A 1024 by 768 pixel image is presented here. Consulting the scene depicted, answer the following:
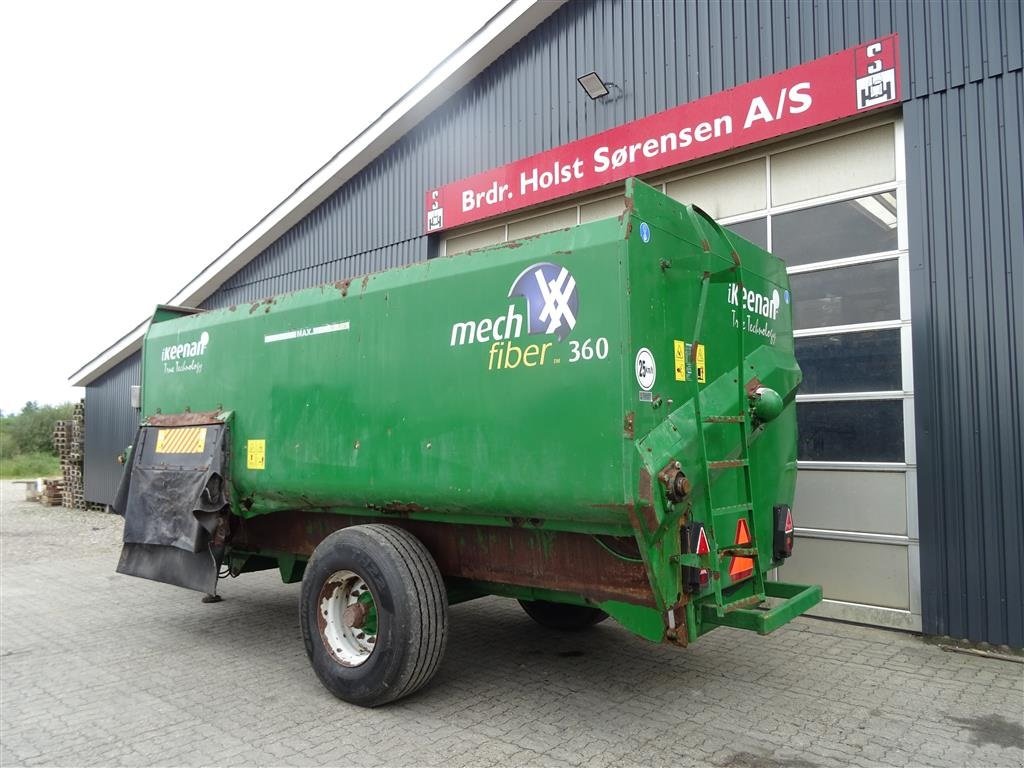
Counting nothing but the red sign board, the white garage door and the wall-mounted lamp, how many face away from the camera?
0

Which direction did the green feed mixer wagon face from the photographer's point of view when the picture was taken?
facing away from the viewer and to the left of the viewer

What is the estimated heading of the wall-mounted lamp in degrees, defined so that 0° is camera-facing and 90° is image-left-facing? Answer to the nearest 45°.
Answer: approximately 45°

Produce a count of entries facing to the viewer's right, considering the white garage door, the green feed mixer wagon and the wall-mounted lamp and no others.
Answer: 0

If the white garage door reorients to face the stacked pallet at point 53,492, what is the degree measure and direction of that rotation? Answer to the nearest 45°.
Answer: approximately 90° to its right

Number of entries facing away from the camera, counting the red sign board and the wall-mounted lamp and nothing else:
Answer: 0

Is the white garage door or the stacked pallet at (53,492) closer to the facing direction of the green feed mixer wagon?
the stacked pallet

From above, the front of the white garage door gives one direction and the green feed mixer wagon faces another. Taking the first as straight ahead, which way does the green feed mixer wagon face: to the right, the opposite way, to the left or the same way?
to the right

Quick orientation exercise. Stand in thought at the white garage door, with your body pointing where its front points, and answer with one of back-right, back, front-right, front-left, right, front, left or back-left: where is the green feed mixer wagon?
front

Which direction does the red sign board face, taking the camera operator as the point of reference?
facing the viewer and to the left of the viewer

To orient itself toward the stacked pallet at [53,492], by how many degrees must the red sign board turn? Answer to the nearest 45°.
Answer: approximately 90° to its right
